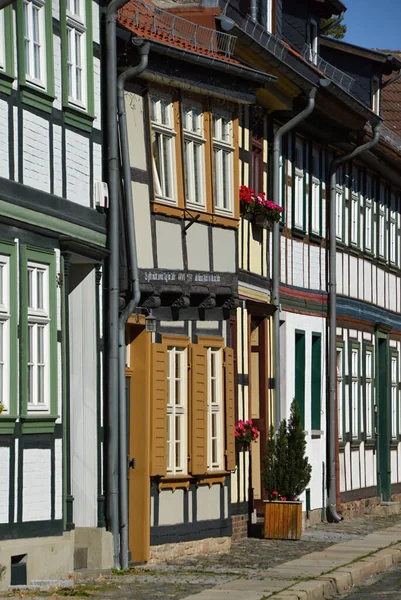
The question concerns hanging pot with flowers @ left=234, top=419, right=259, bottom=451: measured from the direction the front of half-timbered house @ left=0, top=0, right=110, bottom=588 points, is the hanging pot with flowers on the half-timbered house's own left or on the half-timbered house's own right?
on the half-timbered house's own left

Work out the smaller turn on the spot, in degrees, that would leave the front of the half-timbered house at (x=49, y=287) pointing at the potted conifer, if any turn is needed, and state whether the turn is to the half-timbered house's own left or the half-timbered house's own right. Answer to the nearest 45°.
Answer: approximately 90° to the half-timbered house's own left

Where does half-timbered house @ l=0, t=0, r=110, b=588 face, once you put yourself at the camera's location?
facing the viewer and to the right of the viewer

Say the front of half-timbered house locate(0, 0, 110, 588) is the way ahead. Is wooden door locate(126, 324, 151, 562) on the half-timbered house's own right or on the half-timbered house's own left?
on the half-timbered house's own left

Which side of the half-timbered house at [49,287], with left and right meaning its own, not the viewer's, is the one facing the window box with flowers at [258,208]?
left

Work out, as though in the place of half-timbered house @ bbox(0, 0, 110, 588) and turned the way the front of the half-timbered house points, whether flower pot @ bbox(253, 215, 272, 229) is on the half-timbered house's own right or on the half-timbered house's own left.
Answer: on the half-timbered house's own left

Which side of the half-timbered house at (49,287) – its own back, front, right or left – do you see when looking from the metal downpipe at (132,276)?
left
